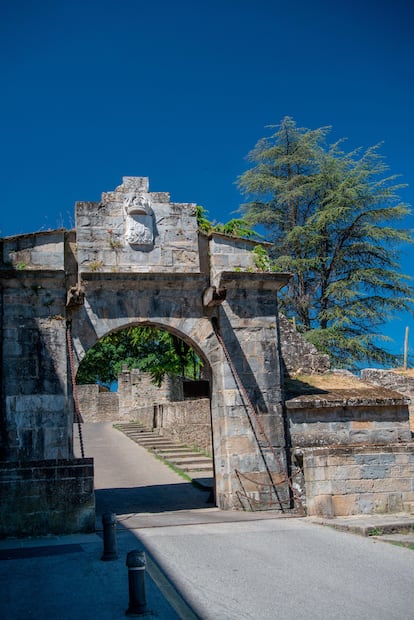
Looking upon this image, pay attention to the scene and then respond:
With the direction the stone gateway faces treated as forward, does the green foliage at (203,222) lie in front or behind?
behind

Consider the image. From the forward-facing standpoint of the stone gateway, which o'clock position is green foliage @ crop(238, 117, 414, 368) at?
The green foliage is roughly at 7 o'clock from the stone gateway.

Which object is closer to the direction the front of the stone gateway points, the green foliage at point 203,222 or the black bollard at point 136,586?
the black bollard

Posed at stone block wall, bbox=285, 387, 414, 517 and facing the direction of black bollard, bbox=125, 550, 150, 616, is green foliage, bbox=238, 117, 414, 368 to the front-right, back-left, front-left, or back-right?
back-right

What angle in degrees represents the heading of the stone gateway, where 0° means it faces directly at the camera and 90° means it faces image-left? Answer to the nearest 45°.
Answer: approximately 0°

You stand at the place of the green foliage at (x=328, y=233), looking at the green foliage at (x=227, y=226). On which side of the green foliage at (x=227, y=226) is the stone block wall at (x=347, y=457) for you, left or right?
left

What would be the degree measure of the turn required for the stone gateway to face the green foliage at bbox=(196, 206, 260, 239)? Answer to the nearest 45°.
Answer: approximately 90° to its left

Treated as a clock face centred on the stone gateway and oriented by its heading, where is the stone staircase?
The stone staircase is roughly at 6 o'clock from the stone gateway.

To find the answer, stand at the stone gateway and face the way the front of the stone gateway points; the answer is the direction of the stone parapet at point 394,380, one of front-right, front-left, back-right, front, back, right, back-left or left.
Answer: back-left

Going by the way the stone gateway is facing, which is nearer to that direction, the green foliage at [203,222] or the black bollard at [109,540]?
the black bollard

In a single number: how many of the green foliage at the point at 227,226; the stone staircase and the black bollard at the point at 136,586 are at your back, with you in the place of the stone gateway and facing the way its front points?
2

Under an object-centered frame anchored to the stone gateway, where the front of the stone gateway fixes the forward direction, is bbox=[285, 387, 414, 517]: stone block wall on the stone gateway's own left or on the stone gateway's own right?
on the stone gateway's own left
